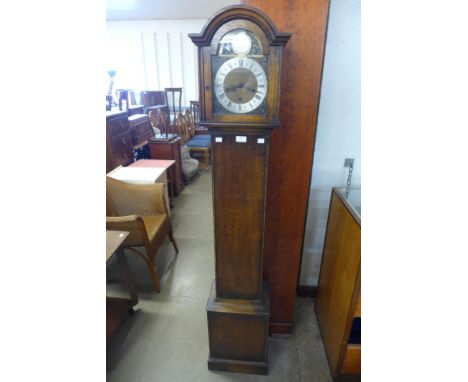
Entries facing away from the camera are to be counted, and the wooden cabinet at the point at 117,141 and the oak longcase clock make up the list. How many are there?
0

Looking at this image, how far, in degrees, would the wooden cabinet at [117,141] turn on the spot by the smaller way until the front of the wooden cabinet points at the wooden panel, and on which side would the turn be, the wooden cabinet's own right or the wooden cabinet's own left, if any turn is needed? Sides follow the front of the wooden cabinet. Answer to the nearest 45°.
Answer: approximately 45° to the wooden cabinet's own right

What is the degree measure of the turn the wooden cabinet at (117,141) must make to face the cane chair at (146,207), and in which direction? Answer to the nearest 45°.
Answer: approximately 45° to its right

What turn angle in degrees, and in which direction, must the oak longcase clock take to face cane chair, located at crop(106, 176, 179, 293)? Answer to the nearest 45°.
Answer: approximately 135° to its right

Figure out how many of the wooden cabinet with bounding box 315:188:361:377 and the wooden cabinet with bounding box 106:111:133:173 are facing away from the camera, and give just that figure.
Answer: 0

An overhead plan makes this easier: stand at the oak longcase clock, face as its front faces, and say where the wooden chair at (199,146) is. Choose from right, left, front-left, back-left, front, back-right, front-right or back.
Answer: back

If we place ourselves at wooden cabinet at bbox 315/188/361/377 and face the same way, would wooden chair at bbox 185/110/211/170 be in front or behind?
behind

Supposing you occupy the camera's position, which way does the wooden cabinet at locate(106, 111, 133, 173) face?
facing the viewer and to the right of the viewer

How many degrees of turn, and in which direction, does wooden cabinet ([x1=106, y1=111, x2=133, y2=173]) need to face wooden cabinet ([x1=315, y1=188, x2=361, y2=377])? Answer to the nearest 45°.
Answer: approximately 45° to its right
